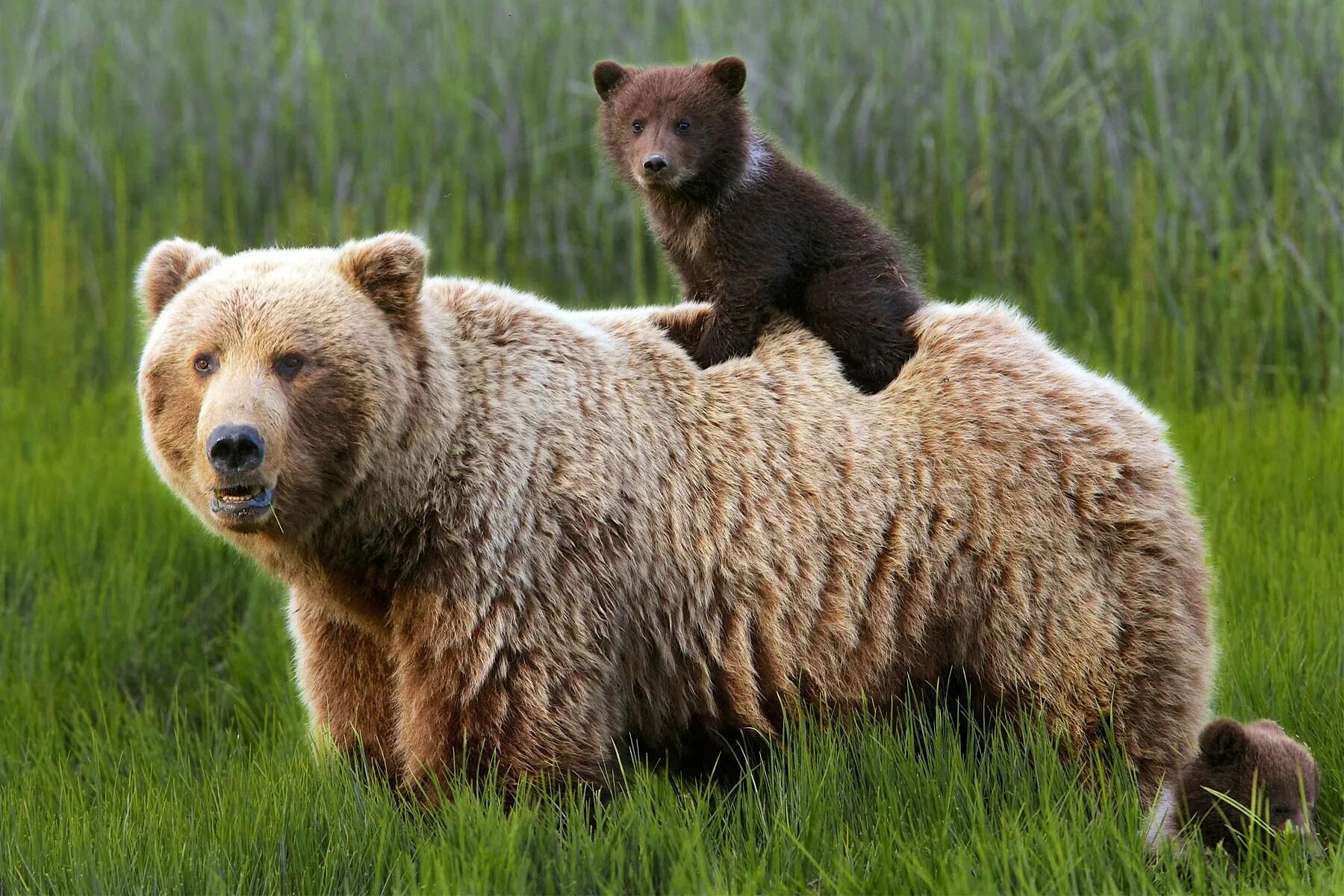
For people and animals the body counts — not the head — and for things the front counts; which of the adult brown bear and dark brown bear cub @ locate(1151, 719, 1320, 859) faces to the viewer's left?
the adult brown bear

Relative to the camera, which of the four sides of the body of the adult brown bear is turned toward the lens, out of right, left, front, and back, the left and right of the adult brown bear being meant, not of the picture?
left

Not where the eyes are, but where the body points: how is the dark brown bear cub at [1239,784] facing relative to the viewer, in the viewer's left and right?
facing the viewer and to the right of the viewer

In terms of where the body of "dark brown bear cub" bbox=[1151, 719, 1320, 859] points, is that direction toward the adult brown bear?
no

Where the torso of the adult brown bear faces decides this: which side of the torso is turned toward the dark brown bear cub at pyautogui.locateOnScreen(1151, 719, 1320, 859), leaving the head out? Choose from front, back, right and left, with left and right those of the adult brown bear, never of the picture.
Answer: back
